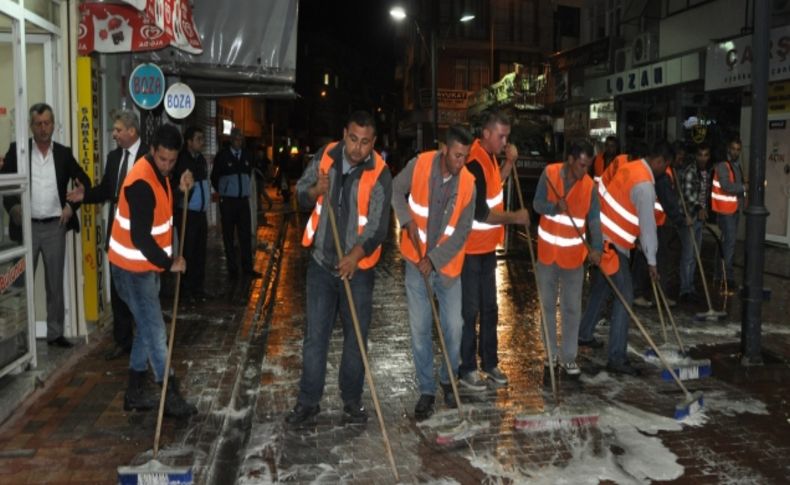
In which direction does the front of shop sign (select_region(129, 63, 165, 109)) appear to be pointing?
toward the camera

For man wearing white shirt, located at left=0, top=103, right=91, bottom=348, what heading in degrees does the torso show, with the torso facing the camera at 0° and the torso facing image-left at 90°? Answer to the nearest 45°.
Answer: approximately 0°

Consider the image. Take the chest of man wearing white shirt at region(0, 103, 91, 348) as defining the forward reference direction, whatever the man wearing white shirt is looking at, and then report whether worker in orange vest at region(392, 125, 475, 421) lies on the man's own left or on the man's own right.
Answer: on the man's own left

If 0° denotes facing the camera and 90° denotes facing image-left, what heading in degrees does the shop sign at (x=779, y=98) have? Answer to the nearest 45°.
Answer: approximately 45°

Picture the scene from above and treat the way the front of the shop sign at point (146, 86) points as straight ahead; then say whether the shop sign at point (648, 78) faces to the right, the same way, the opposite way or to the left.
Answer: to the right

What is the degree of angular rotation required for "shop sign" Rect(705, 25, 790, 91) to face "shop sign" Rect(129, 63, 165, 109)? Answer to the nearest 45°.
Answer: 0° — it already faces it

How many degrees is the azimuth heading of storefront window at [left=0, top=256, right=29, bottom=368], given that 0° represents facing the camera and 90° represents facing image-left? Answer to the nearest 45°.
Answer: approximately 315°

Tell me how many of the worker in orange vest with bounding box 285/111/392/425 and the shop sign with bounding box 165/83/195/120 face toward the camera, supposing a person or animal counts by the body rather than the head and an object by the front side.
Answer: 2

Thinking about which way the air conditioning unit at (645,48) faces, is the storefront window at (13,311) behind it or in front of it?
in front

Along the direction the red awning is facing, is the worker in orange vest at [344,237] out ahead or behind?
ahead

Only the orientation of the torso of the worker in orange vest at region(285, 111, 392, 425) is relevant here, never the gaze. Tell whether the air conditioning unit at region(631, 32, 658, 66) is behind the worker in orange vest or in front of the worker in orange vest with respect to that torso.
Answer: behind

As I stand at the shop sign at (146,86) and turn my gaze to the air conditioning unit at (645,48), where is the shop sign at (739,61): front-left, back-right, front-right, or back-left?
front-right

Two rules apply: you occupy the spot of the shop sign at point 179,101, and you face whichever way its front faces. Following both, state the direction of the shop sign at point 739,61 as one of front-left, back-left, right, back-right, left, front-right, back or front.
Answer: left

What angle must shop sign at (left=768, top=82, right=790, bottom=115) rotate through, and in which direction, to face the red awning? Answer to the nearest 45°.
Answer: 0° — it already faces it

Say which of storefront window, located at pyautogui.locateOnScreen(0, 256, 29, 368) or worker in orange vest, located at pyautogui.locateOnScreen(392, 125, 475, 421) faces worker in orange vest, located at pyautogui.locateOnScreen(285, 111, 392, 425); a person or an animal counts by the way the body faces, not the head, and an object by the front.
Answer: the storefront window

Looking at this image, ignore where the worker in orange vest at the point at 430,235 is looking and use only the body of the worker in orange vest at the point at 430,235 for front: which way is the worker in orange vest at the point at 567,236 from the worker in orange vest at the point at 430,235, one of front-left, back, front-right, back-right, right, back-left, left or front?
left
